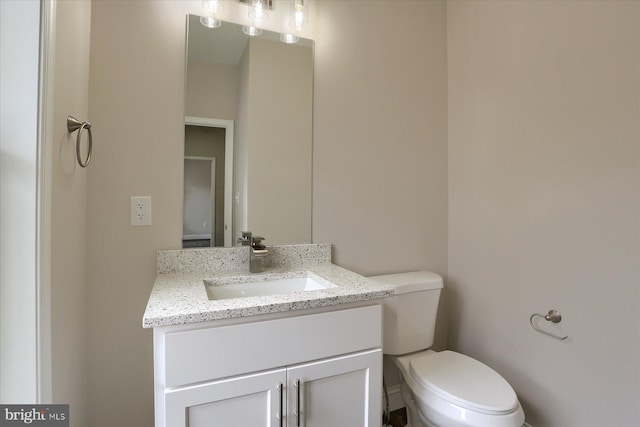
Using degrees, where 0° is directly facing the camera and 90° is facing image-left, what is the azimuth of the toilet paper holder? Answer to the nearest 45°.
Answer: approximately 45°

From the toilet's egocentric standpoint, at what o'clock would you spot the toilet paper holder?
The toilet paper holder is roughly at 10 o'clock from the toilet.

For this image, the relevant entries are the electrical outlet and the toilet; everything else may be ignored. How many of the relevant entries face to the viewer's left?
0

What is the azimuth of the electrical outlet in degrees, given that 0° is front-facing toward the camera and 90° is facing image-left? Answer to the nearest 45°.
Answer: approximately 0°

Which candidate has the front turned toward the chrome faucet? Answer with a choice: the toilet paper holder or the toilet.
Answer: the toilet paper holder

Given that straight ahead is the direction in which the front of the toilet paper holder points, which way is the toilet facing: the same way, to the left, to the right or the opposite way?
to the left

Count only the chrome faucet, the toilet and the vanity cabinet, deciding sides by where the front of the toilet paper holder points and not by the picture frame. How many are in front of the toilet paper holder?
3
